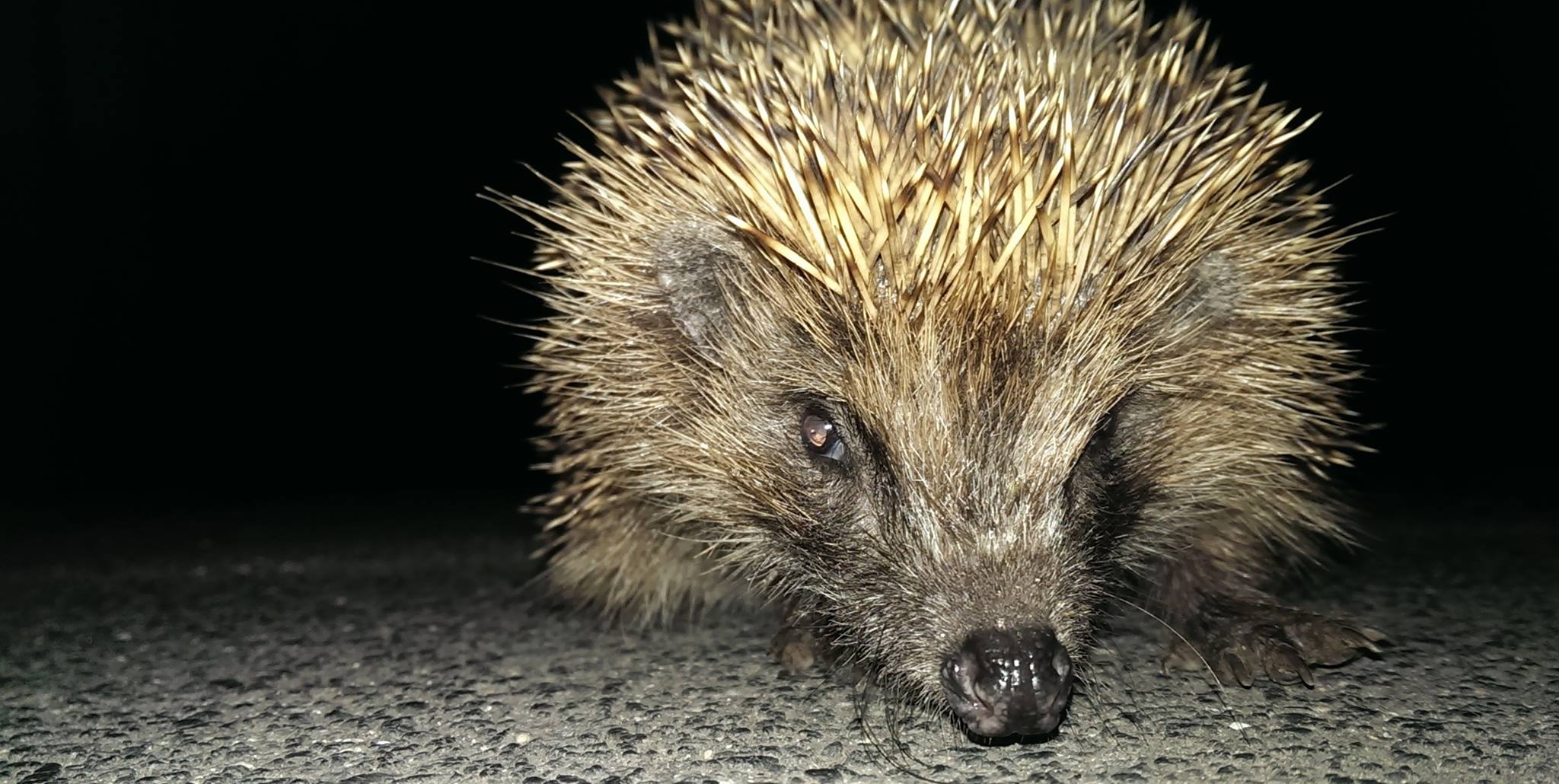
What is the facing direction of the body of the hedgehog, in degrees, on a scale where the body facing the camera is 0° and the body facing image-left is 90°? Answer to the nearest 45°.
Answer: approximately 0°
